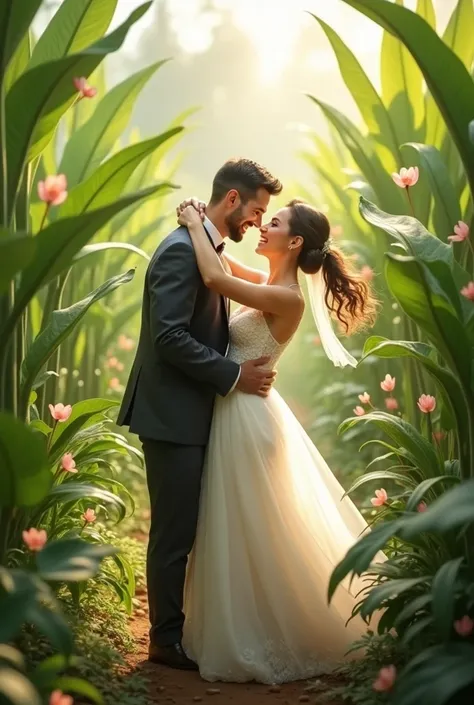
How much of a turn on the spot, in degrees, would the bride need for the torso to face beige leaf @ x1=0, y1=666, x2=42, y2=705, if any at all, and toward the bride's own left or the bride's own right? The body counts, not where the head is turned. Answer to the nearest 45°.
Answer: approximately 90° to the bride's own left

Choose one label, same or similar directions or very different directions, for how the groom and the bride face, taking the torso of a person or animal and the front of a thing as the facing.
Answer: very different directions

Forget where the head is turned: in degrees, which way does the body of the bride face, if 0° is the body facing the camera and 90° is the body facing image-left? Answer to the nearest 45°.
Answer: approximately 90°

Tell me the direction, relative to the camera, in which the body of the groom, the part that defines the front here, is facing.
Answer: to the viewer's right

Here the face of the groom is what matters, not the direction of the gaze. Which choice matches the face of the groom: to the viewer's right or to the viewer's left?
to the viewer's right
